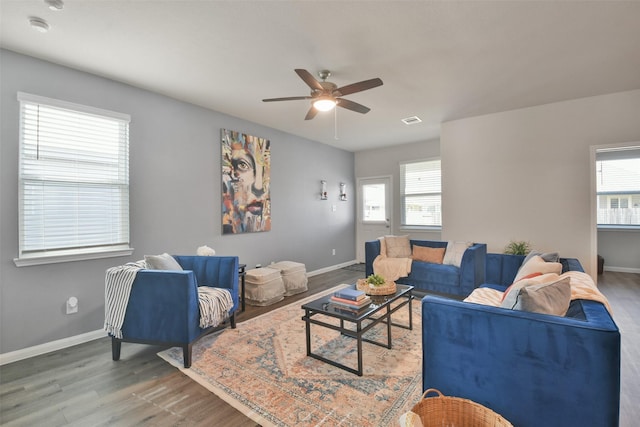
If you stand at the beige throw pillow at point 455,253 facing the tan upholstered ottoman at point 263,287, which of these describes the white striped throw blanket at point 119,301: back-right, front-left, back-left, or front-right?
front-left

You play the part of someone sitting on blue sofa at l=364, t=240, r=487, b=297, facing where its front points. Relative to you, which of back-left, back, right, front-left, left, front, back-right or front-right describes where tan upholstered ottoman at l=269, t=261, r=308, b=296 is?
front-right

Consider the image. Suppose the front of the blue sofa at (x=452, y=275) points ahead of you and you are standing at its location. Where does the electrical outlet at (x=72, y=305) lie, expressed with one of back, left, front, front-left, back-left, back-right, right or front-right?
front

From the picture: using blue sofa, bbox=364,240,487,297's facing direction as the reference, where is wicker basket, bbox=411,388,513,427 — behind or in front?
in front

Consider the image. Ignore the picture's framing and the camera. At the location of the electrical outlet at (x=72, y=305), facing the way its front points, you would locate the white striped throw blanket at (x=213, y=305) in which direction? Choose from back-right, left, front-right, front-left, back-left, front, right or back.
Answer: front-left

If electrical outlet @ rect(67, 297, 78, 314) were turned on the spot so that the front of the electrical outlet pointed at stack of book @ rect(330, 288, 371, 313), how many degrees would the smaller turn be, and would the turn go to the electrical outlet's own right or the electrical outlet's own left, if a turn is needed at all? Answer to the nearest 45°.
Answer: approximately 45° to the electrical outlet's own left

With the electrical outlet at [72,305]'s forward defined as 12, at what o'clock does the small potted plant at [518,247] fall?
The small potted plant is roughly at 10 o'clock from the electrical outlet.

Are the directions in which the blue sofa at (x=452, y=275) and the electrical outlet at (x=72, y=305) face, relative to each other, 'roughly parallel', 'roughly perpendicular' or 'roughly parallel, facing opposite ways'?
roughly perpendicular

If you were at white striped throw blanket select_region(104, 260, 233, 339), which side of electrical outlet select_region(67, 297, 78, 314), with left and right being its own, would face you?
front

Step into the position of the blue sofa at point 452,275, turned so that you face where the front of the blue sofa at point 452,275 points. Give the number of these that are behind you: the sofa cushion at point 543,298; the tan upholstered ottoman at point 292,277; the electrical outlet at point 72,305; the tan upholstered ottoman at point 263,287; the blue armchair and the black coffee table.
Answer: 0

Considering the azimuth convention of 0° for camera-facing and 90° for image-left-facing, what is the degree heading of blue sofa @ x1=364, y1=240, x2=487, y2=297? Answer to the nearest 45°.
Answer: approximately 45°

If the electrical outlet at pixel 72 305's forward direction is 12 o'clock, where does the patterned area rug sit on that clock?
The patterned area rug is roughly at 11 o'clock from the electrical outlet.

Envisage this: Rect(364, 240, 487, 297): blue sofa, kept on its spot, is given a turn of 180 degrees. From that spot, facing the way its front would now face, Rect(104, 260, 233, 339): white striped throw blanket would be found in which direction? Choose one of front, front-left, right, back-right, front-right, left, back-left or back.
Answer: back

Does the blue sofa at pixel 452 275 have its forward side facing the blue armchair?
yes
